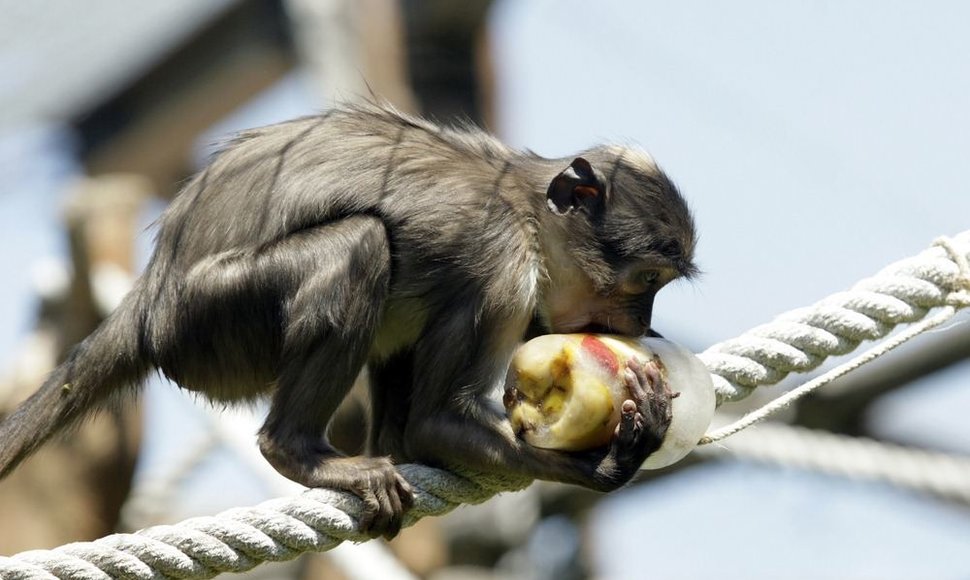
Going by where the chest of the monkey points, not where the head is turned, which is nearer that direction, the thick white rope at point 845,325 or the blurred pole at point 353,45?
the thick white rope

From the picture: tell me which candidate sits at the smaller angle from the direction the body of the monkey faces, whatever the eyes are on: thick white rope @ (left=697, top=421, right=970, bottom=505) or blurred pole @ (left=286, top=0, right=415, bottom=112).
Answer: the thick white rope

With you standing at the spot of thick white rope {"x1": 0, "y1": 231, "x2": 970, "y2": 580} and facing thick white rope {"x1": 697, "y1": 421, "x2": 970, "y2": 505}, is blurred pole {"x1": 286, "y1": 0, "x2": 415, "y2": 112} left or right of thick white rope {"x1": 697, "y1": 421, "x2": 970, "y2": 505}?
left

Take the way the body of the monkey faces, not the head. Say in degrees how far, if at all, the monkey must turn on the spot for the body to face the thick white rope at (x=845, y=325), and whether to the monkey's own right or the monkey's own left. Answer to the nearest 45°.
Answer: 0° — it already faces it

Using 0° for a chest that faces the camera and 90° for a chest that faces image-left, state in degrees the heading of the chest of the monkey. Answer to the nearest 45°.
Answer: approximately 270°
